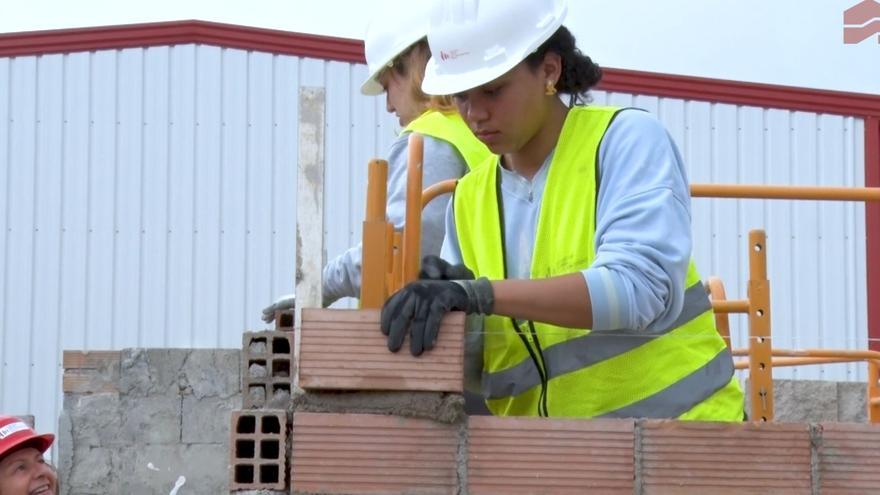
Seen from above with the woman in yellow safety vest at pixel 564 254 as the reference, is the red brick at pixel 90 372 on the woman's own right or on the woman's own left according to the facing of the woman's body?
on the woman's own right

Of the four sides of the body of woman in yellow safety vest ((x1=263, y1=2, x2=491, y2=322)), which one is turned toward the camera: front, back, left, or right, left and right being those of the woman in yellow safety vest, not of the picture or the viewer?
left

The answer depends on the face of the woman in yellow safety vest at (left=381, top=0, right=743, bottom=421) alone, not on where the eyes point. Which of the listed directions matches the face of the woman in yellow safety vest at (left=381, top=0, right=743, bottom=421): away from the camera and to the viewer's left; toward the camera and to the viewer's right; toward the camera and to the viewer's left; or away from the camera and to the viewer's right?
toward the camera and to the viewer's left

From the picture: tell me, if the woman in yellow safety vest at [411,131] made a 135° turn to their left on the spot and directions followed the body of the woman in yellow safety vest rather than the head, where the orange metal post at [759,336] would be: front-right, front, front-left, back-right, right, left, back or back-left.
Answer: front-left

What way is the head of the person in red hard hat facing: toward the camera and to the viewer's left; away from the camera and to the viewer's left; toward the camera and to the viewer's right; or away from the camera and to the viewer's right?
toward the camera and to the viewer's right

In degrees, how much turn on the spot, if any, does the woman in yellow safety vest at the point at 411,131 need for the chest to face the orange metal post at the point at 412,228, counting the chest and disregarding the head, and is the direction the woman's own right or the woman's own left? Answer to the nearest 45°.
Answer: approximately 90° to the woman's own left

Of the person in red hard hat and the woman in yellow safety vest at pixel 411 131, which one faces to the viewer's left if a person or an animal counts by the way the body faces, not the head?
the woman in yellow safety vest

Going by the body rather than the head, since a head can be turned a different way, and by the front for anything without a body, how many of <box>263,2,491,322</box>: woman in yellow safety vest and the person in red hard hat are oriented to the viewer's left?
1

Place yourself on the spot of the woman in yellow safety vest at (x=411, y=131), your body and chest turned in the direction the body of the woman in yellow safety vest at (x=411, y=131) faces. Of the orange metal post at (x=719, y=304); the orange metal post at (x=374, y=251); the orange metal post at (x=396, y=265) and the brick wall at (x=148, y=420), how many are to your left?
2

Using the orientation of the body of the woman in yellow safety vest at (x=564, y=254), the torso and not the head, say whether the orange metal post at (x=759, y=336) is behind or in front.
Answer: behind
